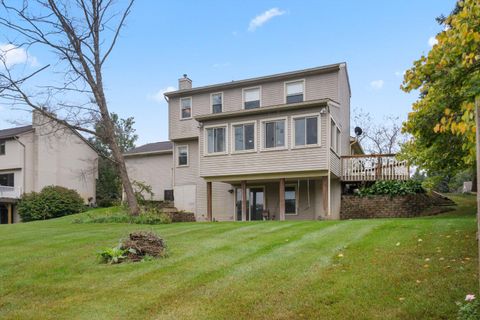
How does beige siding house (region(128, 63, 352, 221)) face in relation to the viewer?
away from the camera

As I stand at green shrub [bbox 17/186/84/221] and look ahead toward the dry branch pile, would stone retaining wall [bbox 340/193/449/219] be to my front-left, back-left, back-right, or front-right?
front-left

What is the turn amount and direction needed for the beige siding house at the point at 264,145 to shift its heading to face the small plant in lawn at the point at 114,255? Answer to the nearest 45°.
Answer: approximately 180°

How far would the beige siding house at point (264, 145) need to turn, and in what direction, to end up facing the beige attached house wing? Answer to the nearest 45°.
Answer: approximately 45° to its left

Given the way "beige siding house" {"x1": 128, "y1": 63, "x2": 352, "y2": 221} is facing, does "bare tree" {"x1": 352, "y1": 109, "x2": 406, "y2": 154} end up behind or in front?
in front

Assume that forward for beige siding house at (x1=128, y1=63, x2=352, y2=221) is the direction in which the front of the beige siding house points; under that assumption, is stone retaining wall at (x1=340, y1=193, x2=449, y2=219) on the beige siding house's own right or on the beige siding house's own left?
on the beige siding house's own right

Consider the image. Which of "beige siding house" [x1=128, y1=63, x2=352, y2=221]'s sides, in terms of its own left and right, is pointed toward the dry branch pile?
back

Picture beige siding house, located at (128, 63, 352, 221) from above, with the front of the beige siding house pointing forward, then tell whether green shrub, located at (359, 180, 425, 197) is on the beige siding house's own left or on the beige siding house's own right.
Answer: on the beige siding house's own right

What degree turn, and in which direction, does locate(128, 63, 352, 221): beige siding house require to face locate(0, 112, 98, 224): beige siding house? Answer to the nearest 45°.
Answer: approximately 45° to its left

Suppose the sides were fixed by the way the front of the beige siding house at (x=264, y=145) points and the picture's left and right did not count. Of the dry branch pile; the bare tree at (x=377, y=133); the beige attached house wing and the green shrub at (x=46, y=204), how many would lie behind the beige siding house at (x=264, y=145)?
1

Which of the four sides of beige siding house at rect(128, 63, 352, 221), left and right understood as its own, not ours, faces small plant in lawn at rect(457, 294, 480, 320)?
back

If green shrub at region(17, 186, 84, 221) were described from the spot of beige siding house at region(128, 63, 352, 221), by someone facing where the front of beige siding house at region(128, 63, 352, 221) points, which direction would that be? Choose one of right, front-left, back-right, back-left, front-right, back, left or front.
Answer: front-left
